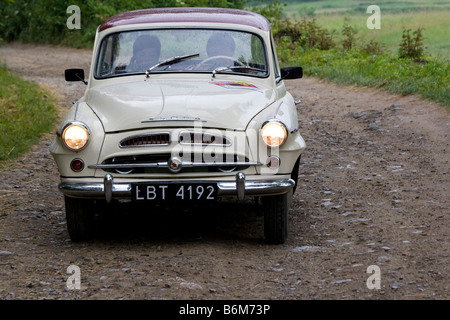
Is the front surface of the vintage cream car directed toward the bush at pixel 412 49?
no

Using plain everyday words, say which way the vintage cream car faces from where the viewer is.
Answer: facing the viewer

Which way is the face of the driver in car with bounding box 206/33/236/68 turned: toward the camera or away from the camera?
toward the camera

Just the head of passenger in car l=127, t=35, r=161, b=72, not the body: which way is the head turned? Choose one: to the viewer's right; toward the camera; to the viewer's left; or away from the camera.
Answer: toward the camera

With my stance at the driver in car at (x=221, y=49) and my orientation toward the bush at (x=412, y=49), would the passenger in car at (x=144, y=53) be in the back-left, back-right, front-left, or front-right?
back-left
